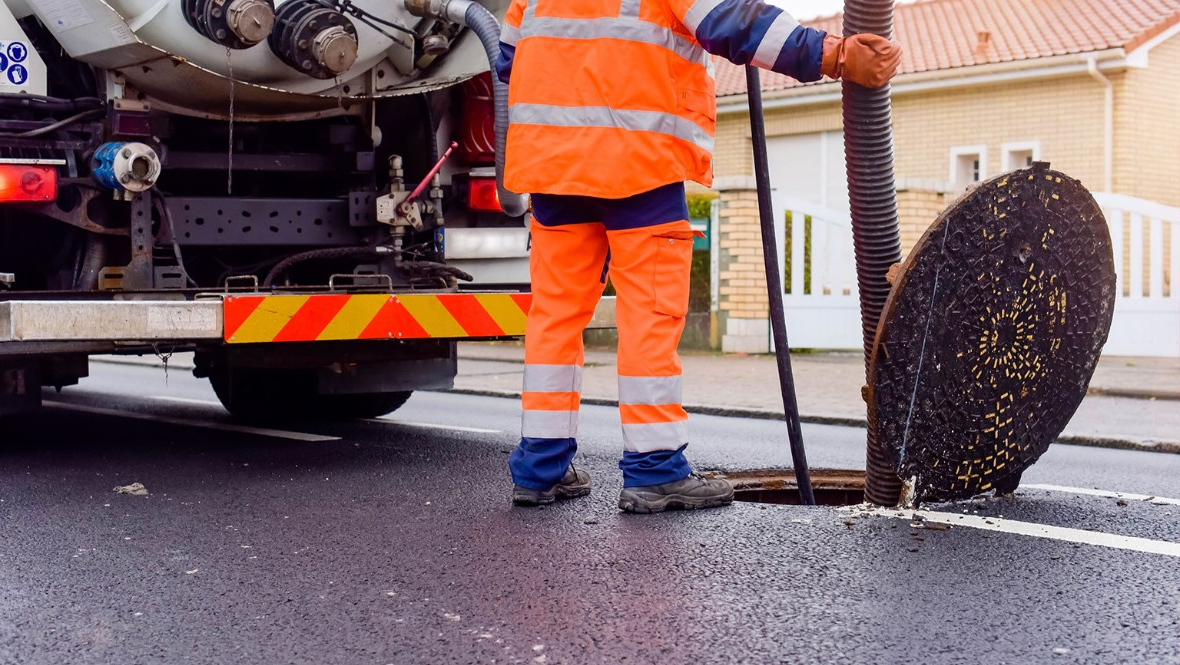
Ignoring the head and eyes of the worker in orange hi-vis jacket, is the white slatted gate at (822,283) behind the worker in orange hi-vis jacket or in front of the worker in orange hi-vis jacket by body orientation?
in front

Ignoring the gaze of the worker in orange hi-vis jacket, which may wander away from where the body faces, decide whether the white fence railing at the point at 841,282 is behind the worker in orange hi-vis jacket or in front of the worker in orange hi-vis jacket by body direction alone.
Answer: in front

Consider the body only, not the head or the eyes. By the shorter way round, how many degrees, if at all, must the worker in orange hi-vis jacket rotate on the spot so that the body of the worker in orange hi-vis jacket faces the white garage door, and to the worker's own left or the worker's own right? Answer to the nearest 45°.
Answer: approximately 45° to the worker's own left

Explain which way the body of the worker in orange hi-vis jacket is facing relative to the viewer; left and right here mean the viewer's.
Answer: facing away from the viewer and to the right of the viewer
